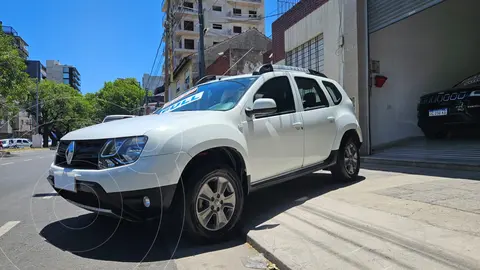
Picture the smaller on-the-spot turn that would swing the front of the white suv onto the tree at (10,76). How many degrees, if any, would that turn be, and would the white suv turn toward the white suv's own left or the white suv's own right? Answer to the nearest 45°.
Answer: approximately 90° to the white suv's own right

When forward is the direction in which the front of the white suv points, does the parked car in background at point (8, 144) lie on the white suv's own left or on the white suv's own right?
on the white suv's own right

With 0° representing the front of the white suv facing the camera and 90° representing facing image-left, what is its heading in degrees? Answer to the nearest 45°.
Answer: approximately 45°

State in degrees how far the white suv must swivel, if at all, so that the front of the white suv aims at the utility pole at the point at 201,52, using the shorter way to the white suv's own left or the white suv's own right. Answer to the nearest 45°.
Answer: approximately 135° to the white suv's own right

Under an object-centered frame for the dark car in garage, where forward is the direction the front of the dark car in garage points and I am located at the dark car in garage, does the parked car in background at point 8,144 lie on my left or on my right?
on my right

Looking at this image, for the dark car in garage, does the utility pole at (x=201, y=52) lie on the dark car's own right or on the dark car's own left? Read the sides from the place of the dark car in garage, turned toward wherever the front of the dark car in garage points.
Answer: on the dark car's own right
